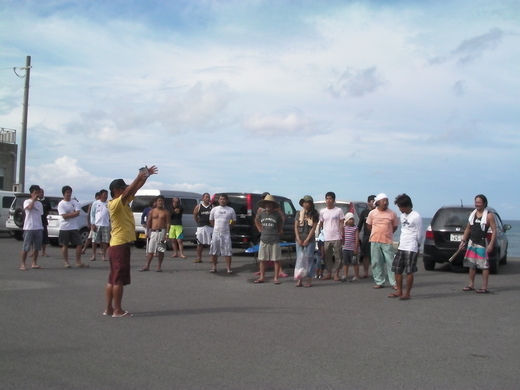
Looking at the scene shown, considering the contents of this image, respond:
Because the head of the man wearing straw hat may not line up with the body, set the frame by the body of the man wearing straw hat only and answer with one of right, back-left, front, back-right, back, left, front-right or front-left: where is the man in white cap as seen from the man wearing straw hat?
left

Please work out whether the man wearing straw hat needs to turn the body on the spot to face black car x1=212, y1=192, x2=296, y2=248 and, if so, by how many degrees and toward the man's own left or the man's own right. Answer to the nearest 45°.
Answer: approximately 180°

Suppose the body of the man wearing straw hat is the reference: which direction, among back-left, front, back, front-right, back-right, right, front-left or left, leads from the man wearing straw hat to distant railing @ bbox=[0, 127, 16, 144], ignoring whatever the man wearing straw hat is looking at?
back-right

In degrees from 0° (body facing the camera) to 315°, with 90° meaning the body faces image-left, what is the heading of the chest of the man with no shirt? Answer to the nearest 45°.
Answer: approximately 0°

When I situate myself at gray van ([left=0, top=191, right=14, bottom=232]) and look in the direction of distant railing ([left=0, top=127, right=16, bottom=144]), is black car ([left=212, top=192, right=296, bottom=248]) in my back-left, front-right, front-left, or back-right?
back-right

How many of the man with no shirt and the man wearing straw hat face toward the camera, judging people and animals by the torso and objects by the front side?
2

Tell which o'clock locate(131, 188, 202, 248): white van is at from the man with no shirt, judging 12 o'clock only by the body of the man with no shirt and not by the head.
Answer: The white van is roughly at 6 o'clock from the man with no shirt.

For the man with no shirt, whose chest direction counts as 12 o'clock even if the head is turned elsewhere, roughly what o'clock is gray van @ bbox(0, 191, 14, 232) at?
The gray van is roughly at 5 o'clock from the man with no shirt.
